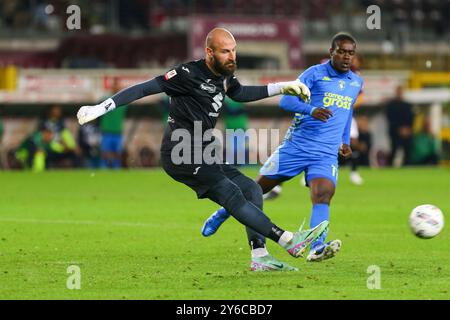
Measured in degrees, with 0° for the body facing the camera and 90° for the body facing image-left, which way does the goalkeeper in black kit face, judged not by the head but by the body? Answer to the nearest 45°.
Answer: approximately 315°

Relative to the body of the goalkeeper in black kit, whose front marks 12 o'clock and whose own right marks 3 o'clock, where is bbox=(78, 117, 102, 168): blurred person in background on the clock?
The blurred person in background is roughly at 7 o'clock from the goalkeeper in black kit.

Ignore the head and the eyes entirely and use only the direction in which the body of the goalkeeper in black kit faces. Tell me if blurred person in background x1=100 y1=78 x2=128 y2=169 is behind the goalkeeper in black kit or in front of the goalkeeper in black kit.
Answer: behind

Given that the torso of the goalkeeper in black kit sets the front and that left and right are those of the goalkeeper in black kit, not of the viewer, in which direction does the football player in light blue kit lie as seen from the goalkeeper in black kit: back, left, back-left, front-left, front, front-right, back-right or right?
left

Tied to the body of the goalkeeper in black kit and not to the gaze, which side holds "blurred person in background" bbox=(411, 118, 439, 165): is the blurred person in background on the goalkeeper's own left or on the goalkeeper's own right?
on the goalkeeper's own left

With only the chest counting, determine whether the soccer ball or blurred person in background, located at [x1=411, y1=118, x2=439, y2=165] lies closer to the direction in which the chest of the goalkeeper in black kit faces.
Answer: the soccer ball

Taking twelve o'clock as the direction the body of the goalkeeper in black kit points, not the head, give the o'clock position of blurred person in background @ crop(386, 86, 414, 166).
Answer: The blurred person in background is roughly at 8 o'clock from the goalkeeper in black kit.

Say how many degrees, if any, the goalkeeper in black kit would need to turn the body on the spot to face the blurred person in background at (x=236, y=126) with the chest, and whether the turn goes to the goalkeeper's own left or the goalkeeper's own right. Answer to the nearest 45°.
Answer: approximately 135° to the goalkeeper's own left

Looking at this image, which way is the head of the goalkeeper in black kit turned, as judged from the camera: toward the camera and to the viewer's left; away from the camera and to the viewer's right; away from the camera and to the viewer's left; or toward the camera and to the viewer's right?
toward the camera and to the viewer's right

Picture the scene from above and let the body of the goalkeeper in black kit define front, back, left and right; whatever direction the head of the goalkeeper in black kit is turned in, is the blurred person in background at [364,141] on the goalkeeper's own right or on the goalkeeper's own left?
on the goalkeeper's own left

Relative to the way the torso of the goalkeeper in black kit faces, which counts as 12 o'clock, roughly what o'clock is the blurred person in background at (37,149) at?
The blurred person in background is roughly at 7 o'clock from the goalkeeper in black kit.

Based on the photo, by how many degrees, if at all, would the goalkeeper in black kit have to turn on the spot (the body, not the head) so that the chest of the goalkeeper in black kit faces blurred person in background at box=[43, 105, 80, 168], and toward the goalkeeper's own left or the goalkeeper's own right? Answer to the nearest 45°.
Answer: approximately 135° to the goalkeeper's own left

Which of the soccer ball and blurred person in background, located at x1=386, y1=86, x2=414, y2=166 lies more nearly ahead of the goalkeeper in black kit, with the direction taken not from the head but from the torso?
the soccer ball
